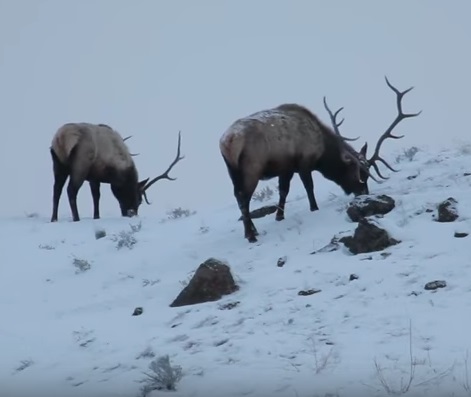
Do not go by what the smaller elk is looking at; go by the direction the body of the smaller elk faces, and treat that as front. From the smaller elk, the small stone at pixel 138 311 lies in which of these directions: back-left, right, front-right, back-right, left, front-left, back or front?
back-right

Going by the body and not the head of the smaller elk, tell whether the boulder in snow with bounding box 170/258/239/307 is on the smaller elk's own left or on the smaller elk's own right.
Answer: on the smaller elk's own right

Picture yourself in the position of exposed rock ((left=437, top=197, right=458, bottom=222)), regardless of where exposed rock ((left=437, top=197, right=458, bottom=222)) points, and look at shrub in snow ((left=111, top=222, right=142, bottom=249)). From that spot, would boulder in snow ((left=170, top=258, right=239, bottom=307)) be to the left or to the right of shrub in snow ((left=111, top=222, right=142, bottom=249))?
left

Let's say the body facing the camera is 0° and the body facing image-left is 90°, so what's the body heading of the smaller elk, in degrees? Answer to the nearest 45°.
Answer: approximately 225°

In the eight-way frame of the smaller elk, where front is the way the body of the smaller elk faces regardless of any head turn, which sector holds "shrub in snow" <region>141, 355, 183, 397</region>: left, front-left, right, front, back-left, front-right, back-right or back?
back-right
